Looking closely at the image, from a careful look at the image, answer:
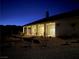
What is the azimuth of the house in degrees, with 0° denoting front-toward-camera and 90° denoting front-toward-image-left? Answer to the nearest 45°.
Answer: approximately 45°
